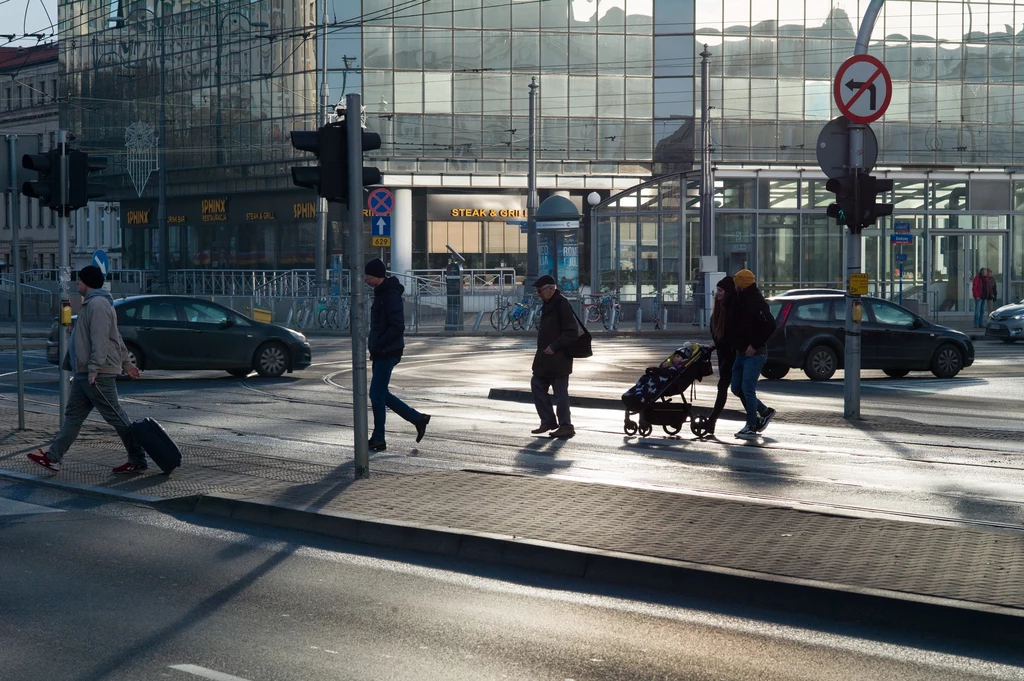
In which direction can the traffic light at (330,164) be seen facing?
to the viewer's left

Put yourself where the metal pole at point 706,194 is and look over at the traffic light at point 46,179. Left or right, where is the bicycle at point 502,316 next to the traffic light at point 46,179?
right

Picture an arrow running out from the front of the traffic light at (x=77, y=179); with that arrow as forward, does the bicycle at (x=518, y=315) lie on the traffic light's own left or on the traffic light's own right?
on the traffic light's own left

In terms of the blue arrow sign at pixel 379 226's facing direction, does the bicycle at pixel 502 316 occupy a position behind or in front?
behind

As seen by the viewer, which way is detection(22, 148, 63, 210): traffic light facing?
to the viewer's left

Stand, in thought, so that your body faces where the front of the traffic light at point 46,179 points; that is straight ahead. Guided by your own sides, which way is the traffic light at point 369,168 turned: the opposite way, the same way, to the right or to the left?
the opposite way

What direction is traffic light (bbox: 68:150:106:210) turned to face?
to the viewer's right

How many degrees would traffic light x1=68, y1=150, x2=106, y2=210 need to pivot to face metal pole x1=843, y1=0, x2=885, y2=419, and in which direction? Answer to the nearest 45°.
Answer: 0° — it already faces it

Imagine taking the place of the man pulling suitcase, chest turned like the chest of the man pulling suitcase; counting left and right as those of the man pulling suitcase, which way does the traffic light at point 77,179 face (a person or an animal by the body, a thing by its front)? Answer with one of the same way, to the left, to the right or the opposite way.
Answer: the opposite way
